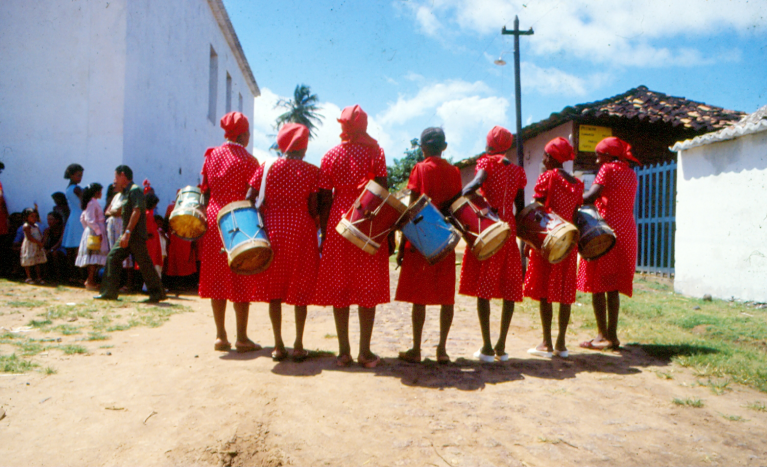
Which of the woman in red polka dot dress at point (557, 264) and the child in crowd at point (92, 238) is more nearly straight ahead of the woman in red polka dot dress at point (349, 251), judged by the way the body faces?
the child in crowd

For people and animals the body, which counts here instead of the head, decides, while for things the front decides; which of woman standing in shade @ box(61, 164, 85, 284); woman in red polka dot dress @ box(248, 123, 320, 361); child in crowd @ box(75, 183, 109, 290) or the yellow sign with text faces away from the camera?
the woman in red polka dot dress

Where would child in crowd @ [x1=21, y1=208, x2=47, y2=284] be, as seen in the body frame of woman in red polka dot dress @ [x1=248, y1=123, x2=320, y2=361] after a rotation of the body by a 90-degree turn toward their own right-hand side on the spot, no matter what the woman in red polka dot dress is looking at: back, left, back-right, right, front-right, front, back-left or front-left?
back-left

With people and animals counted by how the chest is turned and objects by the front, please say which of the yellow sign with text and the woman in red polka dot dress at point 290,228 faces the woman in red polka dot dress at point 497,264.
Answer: the yellow sign with text

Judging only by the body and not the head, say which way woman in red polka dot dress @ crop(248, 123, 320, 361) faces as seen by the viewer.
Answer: away from the camera

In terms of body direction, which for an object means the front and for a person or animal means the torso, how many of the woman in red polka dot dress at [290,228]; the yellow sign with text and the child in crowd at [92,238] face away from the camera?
1

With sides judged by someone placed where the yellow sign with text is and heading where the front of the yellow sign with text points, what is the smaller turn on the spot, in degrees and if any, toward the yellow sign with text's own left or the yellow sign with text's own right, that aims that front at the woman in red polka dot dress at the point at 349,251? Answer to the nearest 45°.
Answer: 0° — it already faces them

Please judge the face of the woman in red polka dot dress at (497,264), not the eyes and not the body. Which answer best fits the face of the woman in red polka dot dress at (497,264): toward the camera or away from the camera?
away from the camera

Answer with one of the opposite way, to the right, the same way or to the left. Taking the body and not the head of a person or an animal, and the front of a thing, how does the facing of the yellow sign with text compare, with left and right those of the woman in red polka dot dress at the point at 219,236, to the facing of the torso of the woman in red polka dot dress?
the opposite way

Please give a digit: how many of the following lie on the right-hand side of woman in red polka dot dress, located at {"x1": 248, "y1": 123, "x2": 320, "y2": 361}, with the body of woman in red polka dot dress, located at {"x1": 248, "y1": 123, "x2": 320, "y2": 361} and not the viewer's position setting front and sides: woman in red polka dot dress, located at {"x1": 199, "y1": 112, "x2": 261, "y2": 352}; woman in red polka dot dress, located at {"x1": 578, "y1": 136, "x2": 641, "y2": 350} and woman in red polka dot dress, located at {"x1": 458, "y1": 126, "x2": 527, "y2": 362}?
2
